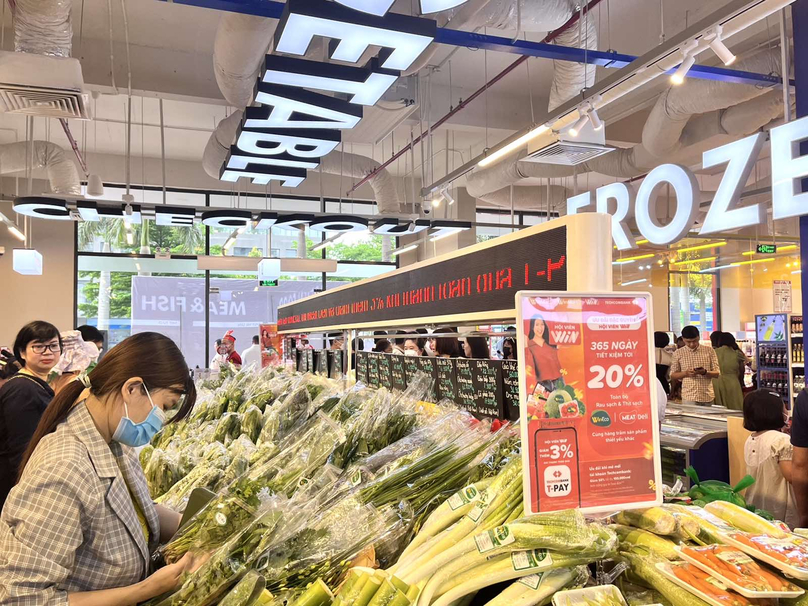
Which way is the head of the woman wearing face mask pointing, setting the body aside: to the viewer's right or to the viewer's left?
to the viewer's right

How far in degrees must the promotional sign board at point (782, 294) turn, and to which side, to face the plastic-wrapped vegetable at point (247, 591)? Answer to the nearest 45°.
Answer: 0° — it already faces it

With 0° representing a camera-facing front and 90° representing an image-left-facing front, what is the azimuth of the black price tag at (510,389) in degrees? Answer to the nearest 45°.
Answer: approximately 45°

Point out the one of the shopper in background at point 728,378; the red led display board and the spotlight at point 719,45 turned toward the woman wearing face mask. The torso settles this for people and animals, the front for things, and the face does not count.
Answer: the red led display board
